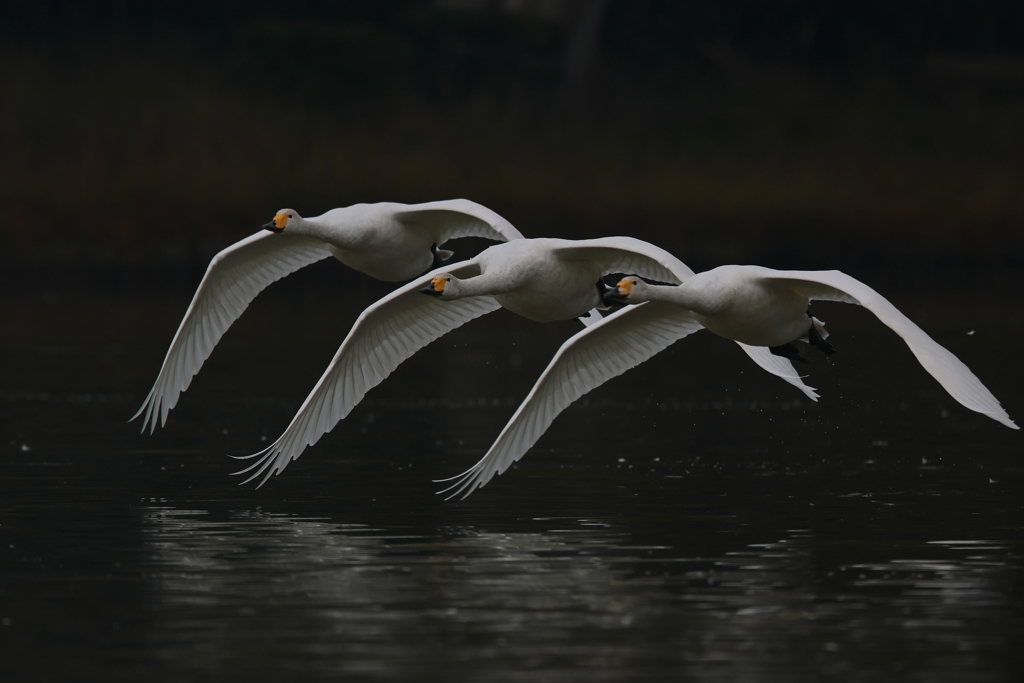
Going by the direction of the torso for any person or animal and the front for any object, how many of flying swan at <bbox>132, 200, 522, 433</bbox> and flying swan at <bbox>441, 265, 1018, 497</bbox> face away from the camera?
0

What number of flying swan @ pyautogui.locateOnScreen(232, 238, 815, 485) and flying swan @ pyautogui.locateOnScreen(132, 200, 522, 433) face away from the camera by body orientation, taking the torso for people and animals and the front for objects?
0

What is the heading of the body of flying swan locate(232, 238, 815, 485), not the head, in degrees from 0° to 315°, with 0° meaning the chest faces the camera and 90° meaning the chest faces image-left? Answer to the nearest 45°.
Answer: approximately 45°

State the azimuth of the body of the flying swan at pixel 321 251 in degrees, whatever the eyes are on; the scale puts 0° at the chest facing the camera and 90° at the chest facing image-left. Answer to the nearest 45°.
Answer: approximately 45°
